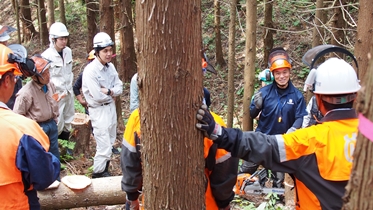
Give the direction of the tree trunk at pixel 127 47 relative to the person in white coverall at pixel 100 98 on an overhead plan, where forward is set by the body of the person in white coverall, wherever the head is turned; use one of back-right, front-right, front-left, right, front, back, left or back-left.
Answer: back-left

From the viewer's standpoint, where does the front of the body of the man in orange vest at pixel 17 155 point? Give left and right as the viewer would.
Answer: facing away from the viewer and to the right of the viewer

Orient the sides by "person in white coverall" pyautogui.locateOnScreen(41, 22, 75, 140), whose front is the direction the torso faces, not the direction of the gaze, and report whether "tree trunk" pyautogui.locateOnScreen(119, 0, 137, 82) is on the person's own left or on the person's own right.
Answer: on the person's own left

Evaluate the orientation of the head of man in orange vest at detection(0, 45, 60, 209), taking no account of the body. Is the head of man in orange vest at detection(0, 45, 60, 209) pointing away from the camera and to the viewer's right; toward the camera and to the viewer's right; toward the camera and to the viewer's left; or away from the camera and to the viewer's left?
away from the camera and to the viewer's right

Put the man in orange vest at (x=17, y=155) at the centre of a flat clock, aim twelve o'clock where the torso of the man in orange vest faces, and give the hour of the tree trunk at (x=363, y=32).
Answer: The tree trunk is roughly at 1 o'clock from the man in orange vest.

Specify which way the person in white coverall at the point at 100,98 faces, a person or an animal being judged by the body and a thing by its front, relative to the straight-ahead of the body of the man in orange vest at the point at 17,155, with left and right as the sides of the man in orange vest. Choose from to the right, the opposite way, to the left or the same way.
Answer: to the right

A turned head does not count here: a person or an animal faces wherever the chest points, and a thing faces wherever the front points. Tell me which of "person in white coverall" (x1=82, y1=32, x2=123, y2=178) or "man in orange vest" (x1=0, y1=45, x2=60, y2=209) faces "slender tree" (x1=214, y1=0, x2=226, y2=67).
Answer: the man in orange vest

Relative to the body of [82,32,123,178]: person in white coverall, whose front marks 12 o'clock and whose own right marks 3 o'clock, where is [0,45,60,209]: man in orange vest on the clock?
The man in orange vest is roughly at 2 o'clock from the person in white coverall.

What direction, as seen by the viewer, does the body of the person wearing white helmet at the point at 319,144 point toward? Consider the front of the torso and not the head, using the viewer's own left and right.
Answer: facing away from the viewer and to the left of the viewer
